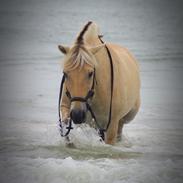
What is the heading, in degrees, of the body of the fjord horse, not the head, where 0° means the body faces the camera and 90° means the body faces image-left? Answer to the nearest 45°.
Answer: approximately 45°
